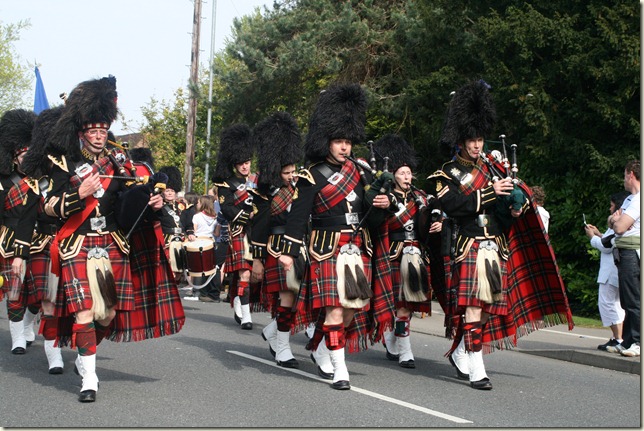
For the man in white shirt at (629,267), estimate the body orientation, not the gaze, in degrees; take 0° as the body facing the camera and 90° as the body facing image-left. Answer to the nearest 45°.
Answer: approximately 90°

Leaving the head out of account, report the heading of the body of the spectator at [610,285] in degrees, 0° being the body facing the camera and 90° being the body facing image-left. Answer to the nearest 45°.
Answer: approximately 90°

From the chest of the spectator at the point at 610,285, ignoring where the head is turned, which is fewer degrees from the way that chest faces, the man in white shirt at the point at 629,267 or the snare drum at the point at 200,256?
the snare drum

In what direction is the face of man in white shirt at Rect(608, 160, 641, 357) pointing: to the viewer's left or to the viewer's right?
to the viewer's left

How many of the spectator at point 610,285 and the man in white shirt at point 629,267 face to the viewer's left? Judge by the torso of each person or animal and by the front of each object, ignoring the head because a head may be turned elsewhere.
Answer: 2

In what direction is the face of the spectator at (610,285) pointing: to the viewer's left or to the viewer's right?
to the viewer's left
